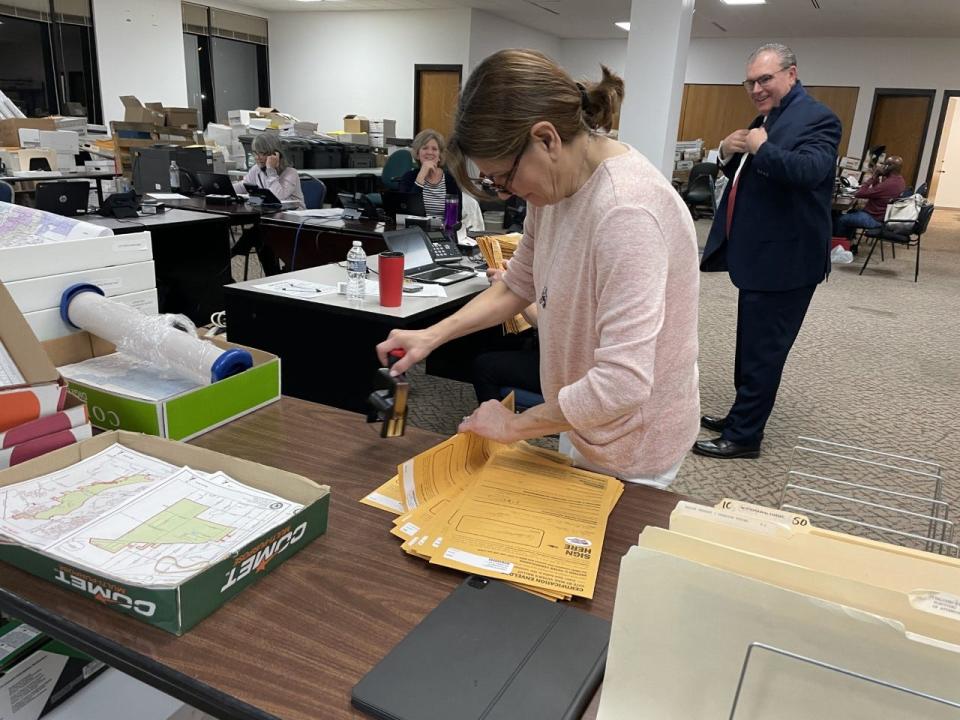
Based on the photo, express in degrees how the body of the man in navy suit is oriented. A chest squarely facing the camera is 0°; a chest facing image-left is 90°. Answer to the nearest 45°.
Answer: approximately 90°

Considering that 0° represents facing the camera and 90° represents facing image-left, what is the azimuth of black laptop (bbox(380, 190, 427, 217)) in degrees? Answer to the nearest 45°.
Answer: approximately 180°

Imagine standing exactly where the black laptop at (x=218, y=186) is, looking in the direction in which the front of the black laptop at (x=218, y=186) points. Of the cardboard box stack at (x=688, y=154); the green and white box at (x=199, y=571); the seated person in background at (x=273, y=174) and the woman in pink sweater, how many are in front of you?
2

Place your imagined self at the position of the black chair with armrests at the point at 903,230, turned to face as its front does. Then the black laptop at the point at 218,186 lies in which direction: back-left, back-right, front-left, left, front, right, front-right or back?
front-left

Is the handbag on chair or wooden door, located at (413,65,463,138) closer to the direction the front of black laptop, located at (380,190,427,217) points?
the wooden door

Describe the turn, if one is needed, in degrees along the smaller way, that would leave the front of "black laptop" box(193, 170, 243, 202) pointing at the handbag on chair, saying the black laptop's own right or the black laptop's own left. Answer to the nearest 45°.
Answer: approximately 45° to the black laptop's own right

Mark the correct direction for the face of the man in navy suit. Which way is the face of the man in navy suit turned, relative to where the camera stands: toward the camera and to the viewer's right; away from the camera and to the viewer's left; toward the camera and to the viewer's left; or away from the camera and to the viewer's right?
toward the camera and to the viewer's left

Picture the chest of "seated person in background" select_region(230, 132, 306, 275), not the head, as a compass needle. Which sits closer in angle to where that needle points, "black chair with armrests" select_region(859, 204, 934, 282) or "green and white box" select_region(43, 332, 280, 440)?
the green and white box

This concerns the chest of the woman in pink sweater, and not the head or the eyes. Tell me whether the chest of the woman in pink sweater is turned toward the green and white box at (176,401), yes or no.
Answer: yes

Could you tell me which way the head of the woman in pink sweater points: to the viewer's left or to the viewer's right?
to the viewer's left

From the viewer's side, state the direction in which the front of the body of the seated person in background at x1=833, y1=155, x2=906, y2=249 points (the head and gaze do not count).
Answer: to the viewer's left

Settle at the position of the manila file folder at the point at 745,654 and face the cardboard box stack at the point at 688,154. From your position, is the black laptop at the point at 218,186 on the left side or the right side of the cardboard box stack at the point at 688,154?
left

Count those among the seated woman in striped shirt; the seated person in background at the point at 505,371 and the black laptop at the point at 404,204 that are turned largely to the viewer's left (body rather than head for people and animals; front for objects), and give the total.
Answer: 1
